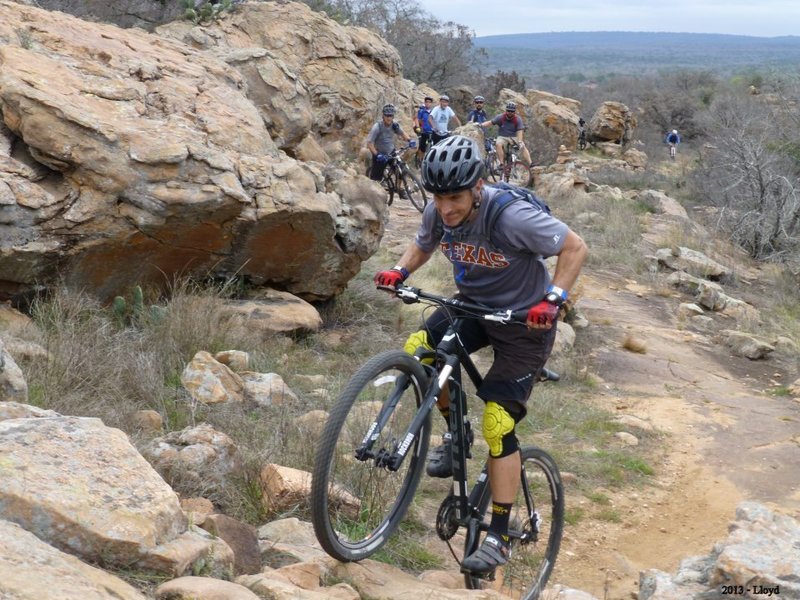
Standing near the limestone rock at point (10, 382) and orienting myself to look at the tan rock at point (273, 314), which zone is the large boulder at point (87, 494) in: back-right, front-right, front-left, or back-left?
back-right

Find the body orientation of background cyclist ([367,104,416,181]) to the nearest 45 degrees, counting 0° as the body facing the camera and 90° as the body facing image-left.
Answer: approximately 315°

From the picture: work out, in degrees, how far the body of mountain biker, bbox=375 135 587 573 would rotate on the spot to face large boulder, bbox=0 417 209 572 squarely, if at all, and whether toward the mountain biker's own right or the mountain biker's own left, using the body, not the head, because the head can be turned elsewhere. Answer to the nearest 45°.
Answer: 0° — they already face it

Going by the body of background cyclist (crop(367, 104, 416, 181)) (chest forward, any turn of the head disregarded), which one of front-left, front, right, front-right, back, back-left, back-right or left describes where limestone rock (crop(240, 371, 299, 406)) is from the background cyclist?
front-right

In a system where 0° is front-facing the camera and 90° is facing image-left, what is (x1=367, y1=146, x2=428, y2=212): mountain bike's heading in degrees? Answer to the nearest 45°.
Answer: approximately 315°

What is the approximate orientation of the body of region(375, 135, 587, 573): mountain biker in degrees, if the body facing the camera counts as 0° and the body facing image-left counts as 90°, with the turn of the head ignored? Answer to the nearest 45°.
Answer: approximately 45°

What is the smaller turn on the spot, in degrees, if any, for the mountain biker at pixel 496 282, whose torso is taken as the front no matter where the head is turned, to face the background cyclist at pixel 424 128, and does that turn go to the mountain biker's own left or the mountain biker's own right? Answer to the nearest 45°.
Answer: approximately 135° to the mountain biker's own right

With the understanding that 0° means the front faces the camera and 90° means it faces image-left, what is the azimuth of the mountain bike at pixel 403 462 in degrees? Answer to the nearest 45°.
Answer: approximately 45°

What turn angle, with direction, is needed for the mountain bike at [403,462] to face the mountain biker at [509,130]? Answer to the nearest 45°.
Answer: approximately 135° to its right

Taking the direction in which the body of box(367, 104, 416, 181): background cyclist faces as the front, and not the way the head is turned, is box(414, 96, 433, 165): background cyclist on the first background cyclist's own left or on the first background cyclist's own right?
on the first background cyclist's own left

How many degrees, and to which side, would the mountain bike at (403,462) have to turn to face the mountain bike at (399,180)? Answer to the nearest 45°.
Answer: approximately 135° to its right

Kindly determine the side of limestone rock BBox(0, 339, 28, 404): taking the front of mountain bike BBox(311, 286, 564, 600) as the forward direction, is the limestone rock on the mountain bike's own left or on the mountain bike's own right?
on the mountain bike's own right

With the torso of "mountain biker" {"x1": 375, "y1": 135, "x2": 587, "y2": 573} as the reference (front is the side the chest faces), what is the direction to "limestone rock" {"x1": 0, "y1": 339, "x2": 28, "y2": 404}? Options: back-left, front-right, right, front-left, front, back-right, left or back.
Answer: front-right

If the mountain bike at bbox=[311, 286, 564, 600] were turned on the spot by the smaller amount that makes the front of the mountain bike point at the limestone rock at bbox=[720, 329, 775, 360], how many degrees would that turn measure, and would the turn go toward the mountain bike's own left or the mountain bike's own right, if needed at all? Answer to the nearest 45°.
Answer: approximately 180°

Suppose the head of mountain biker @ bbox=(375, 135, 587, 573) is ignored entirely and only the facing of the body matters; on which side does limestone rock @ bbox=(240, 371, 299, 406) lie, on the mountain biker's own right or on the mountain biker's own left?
on the mountain biker's own right

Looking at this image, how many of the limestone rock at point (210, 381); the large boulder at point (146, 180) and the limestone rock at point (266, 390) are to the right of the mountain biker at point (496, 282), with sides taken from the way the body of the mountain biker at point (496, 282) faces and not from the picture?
3
